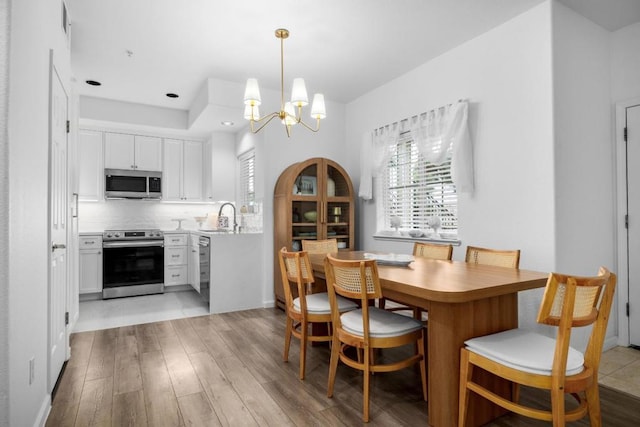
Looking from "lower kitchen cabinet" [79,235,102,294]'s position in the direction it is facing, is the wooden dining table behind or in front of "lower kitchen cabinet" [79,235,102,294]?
in front

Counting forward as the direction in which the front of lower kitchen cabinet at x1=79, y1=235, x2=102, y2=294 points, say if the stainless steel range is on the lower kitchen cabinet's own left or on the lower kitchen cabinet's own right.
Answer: on the lower kitchen cabinet's own left

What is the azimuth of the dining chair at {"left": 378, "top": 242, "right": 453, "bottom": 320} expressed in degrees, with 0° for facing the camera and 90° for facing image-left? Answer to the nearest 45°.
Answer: approximately 45°

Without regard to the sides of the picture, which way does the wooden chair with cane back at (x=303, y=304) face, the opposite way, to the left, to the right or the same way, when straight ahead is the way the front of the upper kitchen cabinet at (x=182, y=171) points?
to the left

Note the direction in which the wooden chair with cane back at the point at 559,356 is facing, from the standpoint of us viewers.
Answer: facing away from the viewer and to the left of the viewer

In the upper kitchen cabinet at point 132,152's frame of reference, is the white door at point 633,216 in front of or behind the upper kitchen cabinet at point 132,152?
in front

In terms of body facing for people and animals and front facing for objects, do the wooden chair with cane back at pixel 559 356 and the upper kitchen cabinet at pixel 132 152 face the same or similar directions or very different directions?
very different directions

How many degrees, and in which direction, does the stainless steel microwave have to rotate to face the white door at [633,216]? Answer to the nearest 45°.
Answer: approximately 45° to its left

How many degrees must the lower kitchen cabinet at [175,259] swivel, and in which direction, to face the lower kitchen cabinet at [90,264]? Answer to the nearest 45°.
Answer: approximately 90° to its right

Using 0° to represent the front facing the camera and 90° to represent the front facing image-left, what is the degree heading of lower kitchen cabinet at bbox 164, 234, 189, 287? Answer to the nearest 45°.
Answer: approximately 0°

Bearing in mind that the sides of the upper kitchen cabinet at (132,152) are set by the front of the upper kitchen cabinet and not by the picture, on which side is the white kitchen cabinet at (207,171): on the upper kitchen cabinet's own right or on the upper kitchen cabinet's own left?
on the upper kitchen cabinet's own left
